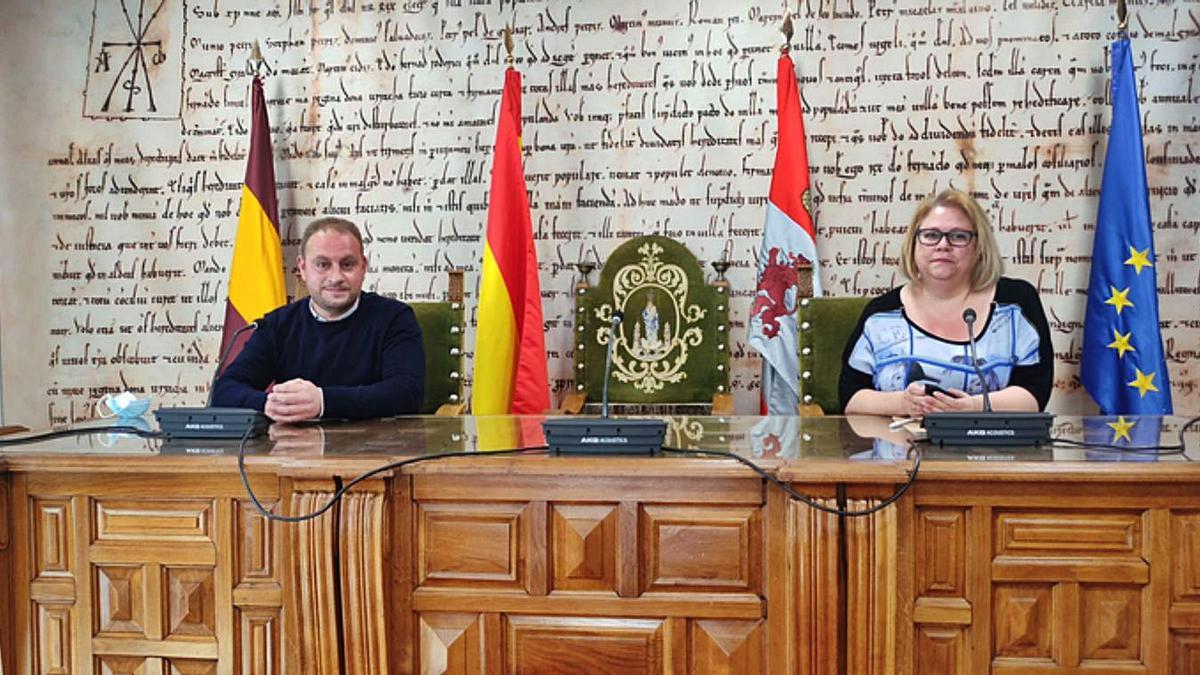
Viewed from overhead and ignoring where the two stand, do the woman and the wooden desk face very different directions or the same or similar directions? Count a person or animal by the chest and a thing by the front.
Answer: same or similar directions

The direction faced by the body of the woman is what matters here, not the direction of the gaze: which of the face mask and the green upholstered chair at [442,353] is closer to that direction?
the face mask

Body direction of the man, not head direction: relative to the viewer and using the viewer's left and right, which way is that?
facing the viewer

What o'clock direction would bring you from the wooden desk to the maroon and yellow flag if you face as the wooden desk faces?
The maroon and yellow flag is roughly at 5 o'clock from the wooden desk.

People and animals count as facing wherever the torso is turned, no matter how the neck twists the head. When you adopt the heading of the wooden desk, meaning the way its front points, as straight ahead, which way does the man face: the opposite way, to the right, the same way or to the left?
the same way

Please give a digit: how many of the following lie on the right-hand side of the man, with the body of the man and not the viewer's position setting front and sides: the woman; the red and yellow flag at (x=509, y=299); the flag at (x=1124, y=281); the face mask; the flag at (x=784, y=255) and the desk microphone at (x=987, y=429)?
1

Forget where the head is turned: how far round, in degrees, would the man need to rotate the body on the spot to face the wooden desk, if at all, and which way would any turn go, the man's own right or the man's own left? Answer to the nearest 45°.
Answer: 0° — they already face it

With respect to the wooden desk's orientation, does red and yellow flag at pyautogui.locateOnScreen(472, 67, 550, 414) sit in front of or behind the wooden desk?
behind

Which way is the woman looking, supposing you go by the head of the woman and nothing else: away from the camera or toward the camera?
toward the camera

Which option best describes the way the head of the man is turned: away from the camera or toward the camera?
toward the camera

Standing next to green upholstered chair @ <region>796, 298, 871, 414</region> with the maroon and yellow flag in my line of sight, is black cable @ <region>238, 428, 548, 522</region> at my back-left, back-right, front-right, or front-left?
front-left

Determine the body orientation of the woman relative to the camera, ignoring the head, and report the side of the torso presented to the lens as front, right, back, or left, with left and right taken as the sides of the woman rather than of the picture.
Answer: front

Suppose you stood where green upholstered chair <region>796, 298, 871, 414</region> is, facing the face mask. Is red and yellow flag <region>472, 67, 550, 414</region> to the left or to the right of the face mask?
right

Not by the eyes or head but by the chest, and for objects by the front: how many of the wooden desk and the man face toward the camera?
2

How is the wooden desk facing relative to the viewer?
toward the camera

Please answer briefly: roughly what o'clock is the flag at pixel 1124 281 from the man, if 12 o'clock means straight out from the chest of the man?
The flag is roughly at 9 o'clock from the man.
